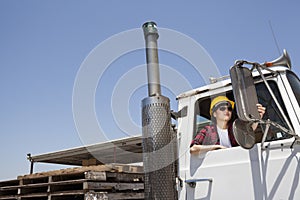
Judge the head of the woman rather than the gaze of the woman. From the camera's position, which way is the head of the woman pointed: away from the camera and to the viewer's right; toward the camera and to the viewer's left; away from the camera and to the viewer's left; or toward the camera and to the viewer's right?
toward the camera and to the viewer's right

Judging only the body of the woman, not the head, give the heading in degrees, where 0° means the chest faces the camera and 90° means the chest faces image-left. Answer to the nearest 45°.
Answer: approximately 315°

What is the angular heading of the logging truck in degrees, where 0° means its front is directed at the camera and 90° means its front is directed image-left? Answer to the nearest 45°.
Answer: approximately 315°
